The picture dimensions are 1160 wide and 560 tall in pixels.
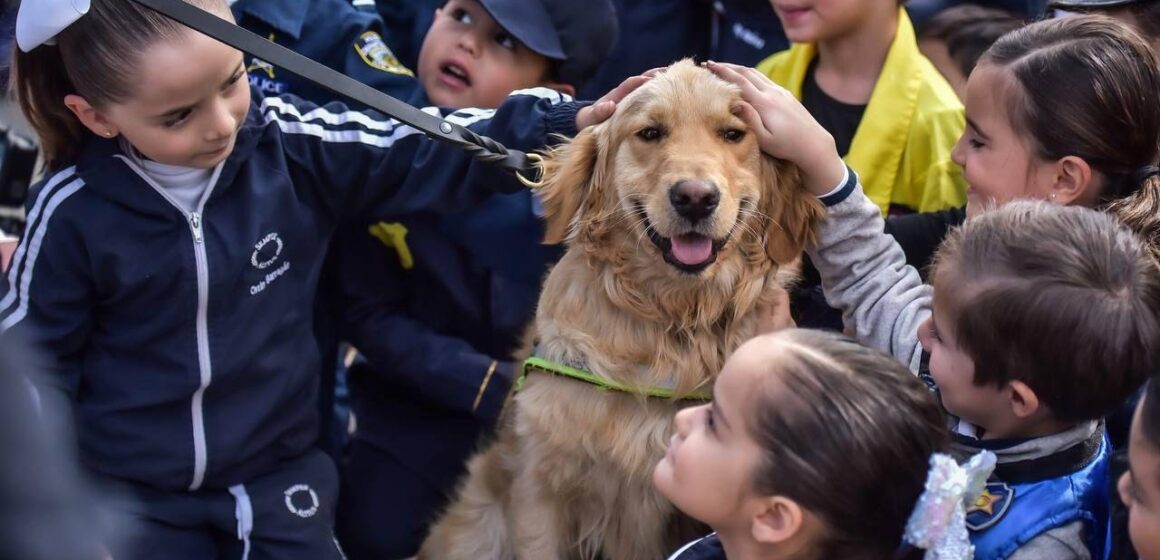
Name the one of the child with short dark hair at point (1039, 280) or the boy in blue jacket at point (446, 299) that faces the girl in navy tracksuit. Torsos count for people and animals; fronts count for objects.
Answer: the child with short dark hair

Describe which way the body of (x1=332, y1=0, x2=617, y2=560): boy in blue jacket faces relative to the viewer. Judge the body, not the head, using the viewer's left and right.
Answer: facing the viewer and to the right of the viewer

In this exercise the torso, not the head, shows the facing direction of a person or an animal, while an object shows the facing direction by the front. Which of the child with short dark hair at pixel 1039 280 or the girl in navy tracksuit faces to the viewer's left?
the child with short dark hair

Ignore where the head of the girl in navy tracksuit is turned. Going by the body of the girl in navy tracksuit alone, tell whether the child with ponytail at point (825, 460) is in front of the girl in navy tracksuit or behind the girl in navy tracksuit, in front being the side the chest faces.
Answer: in front

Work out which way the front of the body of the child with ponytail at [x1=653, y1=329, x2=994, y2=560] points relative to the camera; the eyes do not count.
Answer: to the viewer's left

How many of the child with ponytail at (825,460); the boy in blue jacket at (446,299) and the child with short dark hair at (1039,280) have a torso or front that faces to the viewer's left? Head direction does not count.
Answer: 2

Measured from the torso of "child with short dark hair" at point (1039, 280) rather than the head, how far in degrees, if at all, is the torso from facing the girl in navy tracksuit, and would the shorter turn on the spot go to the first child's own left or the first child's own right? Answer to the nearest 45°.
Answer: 0° — they already face them

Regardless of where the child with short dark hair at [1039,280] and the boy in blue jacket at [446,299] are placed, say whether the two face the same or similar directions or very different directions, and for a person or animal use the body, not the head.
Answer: very different directions

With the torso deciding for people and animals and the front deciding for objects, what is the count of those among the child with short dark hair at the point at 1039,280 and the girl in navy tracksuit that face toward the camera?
1

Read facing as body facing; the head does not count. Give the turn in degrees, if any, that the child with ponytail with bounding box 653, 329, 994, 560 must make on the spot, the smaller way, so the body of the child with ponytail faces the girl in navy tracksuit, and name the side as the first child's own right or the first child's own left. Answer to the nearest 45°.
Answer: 0° — they already face them

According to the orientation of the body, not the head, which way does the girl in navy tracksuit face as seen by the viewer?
toward the camera
